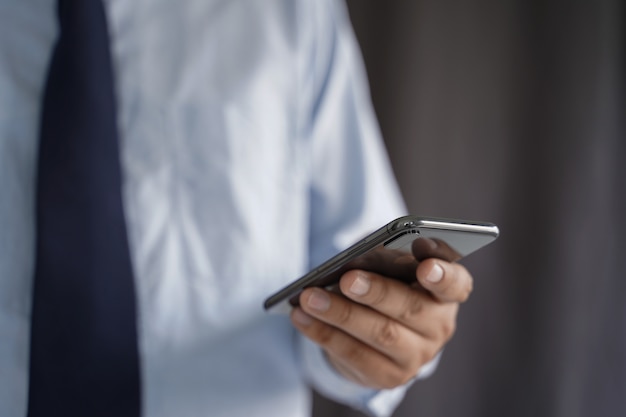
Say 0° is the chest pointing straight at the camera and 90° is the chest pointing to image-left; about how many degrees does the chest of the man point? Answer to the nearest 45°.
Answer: approximately 0°
